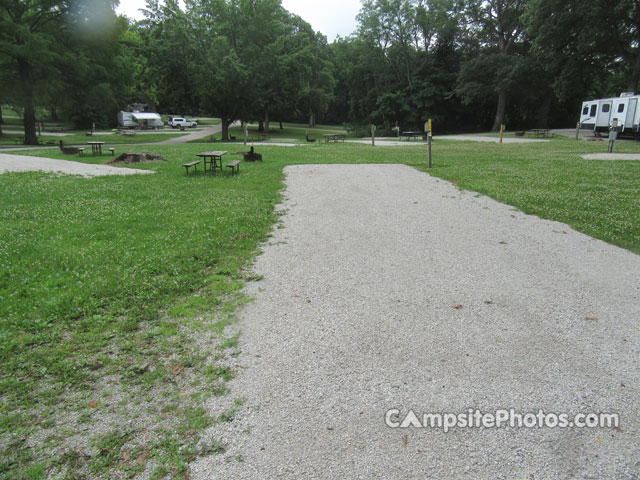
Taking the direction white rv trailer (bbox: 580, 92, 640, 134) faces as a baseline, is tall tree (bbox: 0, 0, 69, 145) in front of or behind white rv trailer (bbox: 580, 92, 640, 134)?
in front

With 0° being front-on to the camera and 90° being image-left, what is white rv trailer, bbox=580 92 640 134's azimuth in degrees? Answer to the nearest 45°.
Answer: approximately 90°

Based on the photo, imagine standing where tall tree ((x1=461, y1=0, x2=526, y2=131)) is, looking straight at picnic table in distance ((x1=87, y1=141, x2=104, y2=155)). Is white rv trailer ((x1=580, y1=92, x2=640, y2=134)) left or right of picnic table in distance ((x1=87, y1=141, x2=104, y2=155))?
left

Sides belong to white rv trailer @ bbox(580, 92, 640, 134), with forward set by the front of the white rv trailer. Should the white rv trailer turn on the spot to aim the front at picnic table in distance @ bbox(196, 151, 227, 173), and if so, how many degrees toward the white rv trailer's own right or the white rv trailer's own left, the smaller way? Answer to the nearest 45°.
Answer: approximately 90° to the white rv trailer's own left

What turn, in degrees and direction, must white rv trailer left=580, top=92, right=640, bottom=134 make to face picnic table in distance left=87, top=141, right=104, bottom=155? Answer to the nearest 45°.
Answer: approximately 45° to its left
